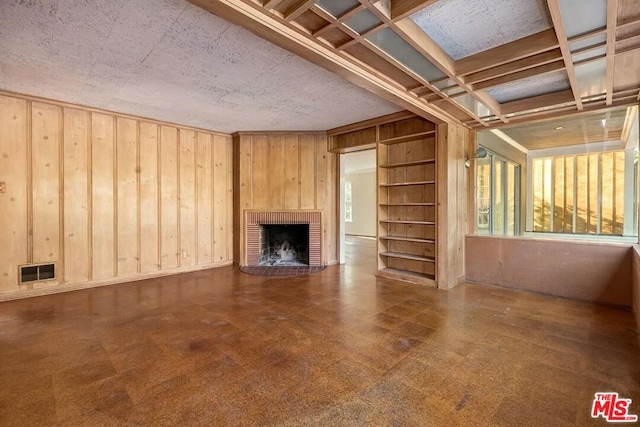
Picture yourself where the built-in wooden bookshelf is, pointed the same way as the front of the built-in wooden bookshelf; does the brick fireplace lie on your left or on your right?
on your right

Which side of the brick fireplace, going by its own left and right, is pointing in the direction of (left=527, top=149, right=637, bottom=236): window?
left

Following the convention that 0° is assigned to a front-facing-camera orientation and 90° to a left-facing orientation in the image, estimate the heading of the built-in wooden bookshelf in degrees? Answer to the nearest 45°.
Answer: approximately 45°

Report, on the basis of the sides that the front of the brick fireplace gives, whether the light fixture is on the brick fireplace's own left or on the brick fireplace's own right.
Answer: on the brick fireplace's own left

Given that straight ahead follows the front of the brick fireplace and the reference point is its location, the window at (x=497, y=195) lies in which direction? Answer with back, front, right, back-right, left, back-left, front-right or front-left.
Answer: left

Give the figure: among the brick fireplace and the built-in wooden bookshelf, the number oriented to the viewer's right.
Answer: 0

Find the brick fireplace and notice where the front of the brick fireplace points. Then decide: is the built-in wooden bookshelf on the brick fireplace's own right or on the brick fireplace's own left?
on the brick fireplace's own left

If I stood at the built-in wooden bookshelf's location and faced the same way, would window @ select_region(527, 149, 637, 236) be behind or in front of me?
behind

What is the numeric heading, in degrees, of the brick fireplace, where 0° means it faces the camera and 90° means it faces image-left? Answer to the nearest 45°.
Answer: approximately 0°
